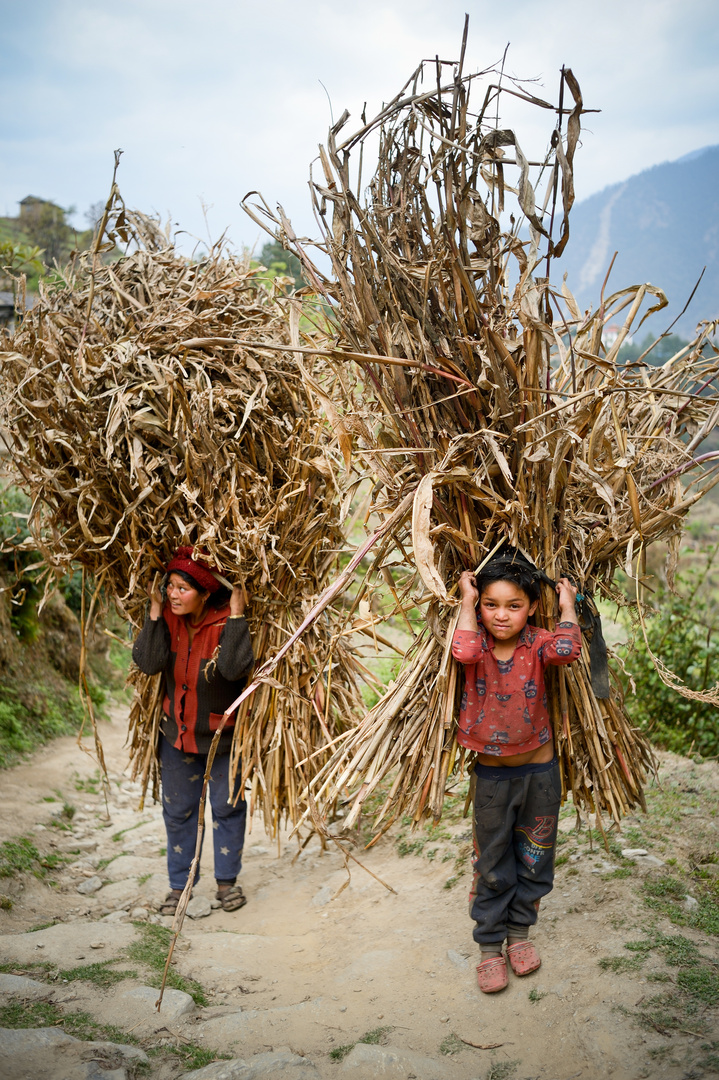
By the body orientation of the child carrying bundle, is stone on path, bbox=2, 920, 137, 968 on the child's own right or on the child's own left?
on the child's own right

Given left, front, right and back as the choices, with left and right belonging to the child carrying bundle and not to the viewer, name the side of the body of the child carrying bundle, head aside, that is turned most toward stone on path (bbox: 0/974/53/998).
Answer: right

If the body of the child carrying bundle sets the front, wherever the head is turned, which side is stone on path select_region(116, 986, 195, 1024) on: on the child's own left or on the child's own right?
on the child's own right

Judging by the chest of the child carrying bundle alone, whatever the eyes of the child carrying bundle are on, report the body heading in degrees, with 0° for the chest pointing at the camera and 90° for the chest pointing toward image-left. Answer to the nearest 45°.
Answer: approximately 0°

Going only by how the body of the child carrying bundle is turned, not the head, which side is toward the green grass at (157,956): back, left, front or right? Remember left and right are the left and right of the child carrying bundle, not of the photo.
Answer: right
